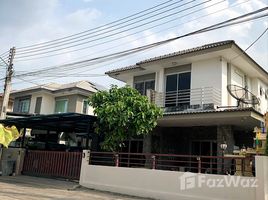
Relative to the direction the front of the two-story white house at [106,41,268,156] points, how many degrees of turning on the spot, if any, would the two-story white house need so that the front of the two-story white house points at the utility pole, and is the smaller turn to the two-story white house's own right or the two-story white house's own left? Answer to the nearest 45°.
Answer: approximately 45° to the two-story white house's own right

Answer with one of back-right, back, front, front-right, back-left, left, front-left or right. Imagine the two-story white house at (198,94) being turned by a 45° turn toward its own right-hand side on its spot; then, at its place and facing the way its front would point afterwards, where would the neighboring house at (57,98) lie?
front-right

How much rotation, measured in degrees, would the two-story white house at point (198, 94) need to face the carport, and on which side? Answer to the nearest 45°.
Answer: approximately 45° to its right

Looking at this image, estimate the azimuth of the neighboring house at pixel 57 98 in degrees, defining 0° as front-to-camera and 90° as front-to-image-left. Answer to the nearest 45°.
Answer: approximately 45°

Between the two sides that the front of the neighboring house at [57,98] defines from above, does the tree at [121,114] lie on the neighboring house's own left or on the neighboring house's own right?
on the neighboring house's own left

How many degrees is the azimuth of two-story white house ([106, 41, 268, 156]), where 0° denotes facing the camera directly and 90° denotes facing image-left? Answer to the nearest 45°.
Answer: approximately 45°
